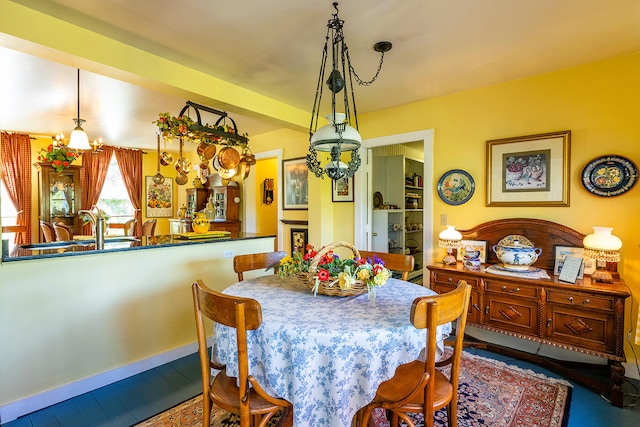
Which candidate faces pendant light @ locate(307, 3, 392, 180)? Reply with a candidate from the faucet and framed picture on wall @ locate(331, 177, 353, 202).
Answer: the framed picture on wall

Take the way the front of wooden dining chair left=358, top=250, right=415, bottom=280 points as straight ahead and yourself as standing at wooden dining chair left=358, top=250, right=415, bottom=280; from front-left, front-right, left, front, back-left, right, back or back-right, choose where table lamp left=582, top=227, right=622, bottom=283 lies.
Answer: back-left

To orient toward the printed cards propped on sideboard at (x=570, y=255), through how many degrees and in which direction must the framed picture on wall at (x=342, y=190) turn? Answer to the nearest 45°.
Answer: approximately 45° to its left

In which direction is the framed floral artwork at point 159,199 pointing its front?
toward the camera

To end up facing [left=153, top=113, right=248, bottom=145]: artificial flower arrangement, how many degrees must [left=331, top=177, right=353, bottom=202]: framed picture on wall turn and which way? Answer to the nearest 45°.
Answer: approximately 45° to its right

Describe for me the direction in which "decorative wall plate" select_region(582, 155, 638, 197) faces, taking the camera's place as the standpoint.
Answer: facing the viewer

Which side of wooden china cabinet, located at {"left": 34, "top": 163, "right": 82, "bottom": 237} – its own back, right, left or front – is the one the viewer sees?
front

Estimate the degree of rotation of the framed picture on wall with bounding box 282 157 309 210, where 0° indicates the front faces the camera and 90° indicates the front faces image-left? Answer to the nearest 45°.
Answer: approximately 45°

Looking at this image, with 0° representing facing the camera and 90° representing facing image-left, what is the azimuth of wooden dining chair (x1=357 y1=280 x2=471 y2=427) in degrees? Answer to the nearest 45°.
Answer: approximately 135°

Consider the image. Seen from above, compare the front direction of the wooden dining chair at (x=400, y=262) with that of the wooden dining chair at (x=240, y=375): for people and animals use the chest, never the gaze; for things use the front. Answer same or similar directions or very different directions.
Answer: very different directions

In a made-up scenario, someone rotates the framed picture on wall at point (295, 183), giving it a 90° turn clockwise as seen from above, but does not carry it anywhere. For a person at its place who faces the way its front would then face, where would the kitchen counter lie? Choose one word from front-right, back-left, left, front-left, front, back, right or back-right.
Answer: left

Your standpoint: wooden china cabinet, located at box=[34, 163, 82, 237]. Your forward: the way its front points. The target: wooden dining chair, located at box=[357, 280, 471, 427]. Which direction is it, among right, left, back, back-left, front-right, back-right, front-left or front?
front

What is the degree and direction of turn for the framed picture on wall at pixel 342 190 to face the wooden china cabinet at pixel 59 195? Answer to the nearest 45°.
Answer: approximately 90° to its right
